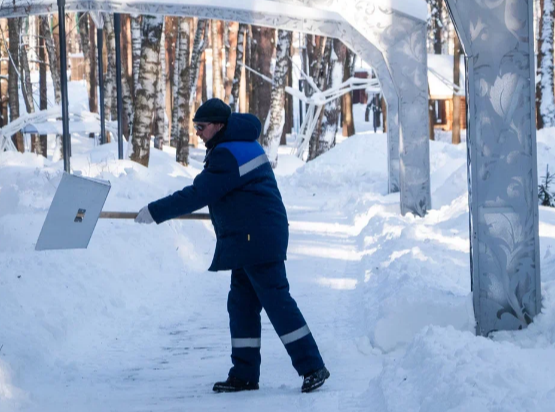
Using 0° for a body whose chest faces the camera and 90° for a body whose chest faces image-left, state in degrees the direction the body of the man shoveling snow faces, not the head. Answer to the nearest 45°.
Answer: approximately 90°

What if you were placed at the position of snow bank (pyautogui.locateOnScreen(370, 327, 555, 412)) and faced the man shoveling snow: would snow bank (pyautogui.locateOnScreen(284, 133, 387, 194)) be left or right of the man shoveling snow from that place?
right

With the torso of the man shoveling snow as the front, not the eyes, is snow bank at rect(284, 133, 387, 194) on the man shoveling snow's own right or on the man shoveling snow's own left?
on the man shoveling snow's own right

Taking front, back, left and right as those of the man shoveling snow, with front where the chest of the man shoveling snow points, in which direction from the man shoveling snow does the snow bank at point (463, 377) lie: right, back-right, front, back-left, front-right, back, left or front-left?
back-left

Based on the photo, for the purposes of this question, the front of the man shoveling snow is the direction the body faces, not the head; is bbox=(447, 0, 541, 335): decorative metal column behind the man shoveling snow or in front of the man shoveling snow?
behind

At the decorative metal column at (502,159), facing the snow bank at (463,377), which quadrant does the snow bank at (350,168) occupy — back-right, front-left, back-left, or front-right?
back-right
